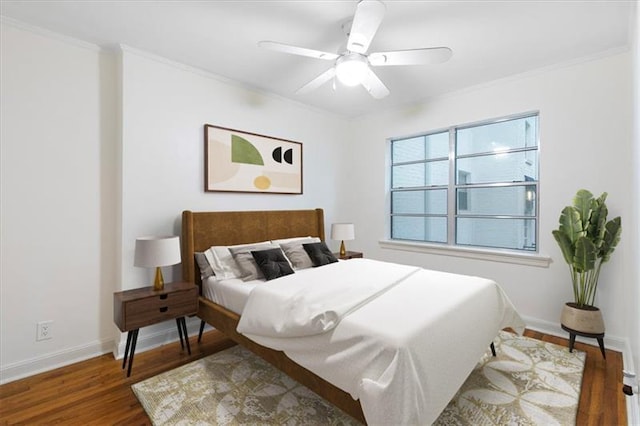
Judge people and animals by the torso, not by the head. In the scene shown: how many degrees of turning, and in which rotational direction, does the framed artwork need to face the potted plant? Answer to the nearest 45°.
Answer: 0° — it already faces it

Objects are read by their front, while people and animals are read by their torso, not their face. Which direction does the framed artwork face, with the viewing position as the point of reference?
facing the viewer and to the right of the viewer

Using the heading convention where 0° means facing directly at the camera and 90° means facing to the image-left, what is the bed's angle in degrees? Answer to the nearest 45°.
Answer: approximately 315°

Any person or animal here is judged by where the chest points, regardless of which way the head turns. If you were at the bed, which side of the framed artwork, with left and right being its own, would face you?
front

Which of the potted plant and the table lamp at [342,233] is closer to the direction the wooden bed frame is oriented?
the potted plant

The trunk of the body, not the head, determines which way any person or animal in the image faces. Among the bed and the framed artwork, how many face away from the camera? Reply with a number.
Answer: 0

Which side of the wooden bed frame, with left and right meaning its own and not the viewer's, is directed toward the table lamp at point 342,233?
left

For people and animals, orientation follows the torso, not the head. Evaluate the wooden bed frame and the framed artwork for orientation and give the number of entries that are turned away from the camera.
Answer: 0
